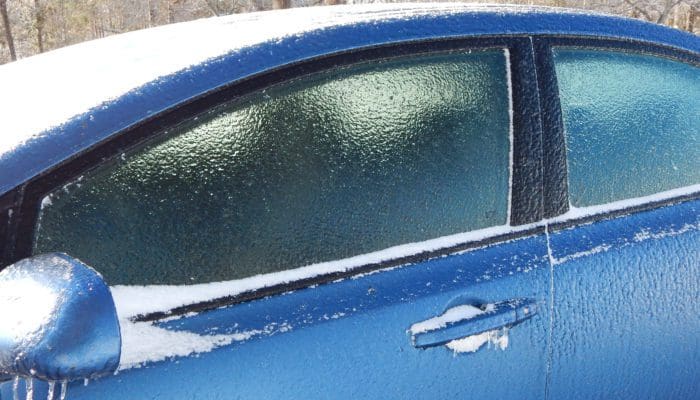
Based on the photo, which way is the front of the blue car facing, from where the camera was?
facing the viewer and to the left of the viewer
